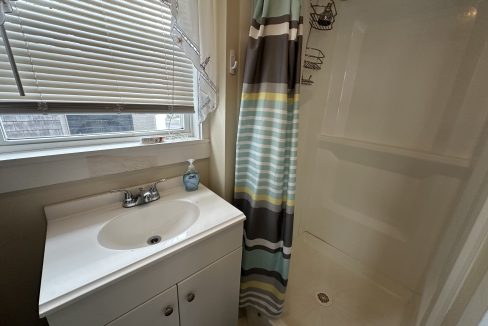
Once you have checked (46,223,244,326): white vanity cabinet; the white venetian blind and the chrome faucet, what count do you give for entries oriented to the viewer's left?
0

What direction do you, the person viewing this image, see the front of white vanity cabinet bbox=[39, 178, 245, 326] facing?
facing the viewer and to the right of the viewer

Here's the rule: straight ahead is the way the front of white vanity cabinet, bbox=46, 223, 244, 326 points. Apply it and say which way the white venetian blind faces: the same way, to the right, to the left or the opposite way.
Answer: the same way

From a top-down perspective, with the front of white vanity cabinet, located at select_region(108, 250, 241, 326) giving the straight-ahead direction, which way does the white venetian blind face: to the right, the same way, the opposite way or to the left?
the same way

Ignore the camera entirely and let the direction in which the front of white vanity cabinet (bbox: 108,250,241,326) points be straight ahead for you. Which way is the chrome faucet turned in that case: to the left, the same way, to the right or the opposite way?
the same way

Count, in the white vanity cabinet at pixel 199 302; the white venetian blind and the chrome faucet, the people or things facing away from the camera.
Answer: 0

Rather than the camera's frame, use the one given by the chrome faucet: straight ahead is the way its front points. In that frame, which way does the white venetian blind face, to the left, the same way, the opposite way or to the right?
the same way

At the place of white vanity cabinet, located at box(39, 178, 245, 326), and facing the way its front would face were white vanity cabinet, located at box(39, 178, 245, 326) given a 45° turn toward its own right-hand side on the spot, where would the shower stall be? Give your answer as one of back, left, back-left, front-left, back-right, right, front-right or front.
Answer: left
